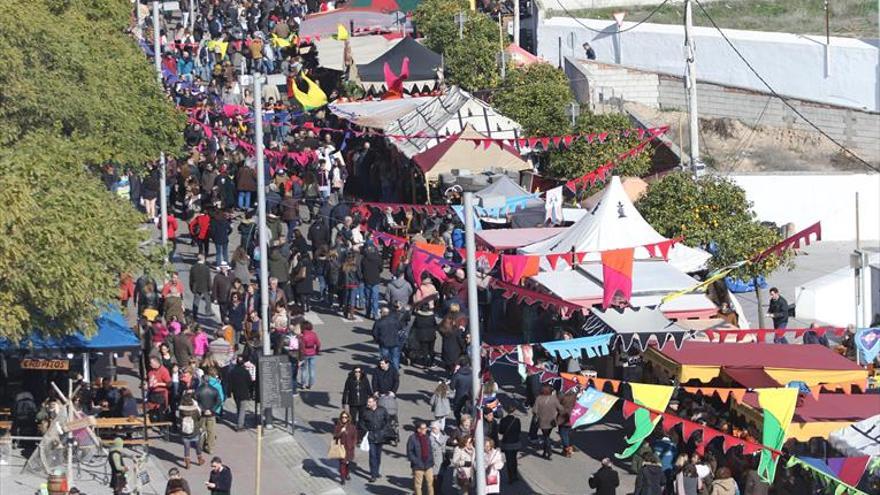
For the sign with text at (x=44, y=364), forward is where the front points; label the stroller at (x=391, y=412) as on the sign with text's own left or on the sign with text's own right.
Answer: on the sign with text's own left

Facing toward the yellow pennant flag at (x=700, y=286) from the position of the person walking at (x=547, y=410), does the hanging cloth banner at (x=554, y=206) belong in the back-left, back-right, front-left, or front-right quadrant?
front-left

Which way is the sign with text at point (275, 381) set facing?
toward the camera

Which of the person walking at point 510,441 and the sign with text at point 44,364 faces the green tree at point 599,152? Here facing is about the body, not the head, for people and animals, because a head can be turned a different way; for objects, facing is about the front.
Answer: the person walking

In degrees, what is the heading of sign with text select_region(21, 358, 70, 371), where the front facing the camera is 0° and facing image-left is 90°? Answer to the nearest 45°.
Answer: approximately 0°

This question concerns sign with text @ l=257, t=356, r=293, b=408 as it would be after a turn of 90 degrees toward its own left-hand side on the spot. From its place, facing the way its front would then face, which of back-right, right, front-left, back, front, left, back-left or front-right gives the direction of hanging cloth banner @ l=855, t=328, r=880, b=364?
front

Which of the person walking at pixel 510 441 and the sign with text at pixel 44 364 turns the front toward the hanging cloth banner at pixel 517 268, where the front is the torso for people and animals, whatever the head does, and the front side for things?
the person walking
